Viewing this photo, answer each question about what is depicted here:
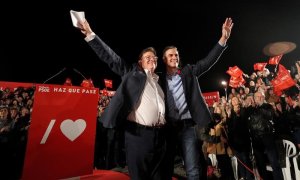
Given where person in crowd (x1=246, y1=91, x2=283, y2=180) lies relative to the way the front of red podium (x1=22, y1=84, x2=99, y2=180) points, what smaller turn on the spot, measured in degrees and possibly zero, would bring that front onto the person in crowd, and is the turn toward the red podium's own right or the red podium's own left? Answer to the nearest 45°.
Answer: approximately 90° to the red podium's own left

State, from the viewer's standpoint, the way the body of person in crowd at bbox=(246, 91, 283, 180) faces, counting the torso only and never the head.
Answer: toward the camera

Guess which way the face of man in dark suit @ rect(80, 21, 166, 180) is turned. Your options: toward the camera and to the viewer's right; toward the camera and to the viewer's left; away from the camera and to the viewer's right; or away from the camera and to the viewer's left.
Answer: toward the camera and to the viewer's right

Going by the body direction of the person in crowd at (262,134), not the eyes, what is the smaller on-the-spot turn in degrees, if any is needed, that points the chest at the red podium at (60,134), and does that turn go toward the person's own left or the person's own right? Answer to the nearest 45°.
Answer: approximately 45° to the person's own right

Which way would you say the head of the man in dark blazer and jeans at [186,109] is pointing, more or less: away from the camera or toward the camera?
toward the camera

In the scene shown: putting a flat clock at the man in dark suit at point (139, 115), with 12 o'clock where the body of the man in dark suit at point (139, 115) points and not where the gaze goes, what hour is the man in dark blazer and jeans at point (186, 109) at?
the man in dark blazer and jeans at point (186, 109) is roughly at 10 o'clock from the man in dark suit at point (139, 115).

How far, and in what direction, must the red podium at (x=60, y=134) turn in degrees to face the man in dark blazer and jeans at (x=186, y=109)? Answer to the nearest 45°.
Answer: approximately 45° to its left

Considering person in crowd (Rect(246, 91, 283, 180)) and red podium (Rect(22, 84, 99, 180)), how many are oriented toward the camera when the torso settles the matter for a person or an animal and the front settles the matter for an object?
2

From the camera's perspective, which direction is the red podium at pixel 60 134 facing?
toward the camera

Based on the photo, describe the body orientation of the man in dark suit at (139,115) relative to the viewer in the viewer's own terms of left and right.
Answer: facing the viewer and to the right of the viewer
